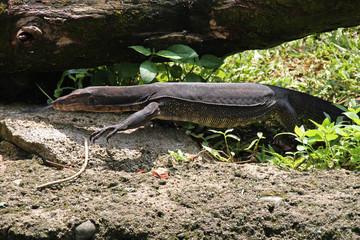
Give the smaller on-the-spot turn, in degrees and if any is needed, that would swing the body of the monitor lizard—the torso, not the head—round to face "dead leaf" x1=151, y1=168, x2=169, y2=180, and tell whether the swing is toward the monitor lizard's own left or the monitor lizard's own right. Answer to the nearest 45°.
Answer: approximately 90° to the monitor lizard's own left

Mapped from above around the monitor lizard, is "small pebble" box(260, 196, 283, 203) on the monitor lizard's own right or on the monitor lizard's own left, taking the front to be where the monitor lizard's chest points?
on the monitor lizard's own left

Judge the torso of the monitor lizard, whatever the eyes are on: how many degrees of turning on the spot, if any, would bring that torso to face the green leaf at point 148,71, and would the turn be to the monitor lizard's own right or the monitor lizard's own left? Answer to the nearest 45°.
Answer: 0° — it already faces it

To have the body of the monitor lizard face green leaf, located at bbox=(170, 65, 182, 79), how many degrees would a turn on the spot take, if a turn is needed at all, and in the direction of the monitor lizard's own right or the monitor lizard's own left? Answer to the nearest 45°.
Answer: approximately 45° to the monitor lizard's own right

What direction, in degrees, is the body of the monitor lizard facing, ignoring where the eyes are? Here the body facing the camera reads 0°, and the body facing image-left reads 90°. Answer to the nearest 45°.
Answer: approximately 90°

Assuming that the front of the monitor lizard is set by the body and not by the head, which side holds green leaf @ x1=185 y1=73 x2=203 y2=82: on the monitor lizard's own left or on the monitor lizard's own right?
on the monitor lizard's own right
